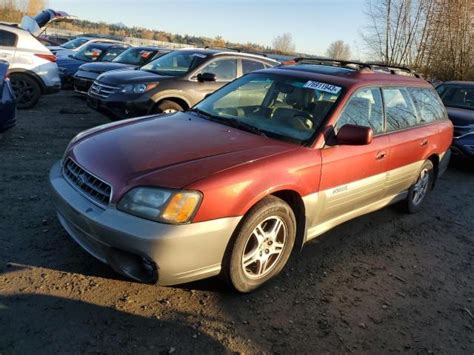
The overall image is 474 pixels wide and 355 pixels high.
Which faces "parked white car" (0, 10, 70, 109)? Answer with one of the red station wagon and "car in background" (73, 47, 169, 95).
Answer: the car in background

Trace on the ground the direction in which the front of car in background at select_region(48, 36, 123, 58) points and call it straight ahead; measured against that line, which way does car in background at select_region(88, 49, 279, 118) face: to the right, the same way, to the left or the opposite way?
the same way

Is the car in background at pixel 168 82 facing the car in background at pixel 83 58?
no

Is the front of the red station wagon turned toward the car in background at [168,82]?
no

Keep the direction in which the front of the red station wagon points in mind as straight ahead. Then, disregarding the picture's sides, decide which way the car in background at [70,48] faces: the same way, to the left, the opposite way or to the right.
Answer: the same way

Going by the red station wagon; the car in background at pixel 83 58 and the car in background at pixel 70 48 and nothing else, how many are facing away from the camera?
0

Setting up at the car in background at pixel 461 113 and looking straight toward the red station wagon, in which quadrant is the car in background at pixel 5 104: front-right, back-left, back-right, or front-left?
front-right

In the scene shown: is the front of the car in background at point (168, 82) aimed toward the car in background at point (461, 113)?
no

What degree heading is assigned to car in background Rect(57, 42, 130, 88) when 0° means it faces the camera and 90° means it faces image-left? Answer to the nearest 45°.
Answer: approximately 45°

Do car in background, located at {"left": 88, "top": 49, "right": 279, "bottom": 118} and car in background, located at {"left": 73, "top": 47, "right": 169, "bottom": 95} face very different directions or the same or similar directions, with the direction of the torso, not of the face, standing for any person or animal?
same or similar directions

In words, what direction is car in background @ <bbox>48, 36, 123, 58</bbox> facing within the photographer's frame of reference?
facing the viewer and to the left of the viewer

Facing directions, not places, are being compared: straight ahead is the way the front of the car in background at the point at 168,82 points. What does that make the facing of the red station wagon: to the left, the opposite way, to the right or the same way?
the same way

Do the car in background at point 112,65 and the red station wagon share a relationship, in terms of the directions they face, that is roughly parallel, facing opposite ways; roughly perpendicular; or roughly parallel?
roughly parallel

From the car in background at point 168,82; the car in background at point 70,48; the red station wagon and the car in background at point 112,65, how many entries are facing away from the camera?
0

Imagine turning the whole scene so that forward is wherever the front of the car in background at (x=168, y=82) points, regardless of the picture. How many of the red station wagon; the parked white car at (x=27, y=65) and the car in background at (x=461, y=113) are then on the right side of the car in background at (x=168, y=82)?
1

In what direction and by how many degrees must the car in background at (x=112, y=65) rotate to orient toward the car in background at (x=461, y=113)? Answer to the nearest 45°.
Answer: approximately 90° to its left

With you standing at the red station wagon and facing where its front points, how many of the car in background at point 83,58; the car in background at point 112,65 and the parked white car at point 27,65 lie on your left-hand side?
0

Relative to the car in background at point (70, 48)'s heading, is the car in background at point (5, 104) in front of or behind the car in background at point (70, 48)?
in front

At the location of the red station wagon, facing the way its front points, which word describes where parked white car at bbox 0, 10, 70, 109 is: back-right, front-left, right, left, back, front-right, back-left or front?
right

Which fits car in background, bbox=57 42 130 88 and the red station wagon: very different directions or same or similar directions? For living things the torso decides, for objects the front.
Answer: same or similar directions
